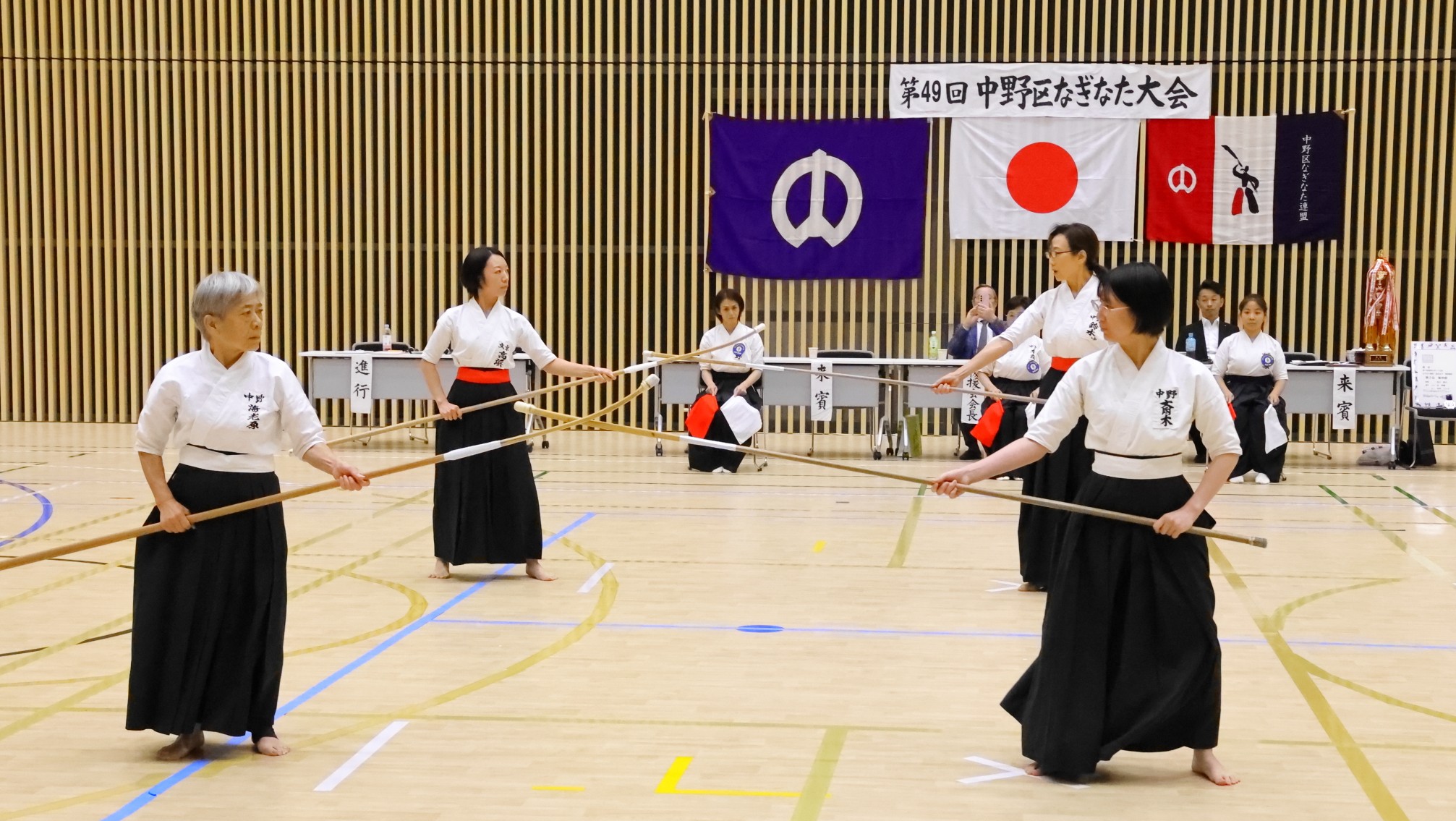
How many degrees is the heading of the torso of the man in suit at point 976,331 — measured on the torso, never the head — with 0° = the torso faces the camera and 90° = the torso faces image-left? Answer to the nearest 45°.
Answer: approximately 0°

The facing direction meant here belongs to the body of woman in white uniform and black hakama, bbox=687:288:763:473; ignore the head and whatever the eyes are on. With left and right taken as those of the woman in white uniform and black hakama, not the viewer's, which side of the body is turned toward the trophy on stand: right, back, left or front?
left

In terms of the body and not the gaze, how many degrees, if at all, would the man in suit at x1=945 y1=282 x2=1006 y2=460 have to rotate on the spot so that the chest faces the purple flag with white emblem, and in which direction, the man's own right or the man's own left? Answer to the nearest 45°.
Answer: approximately 135° to the man's own right

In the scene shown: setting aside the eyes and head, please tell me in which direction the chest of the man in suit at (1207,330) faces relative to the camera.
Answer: toward the camera

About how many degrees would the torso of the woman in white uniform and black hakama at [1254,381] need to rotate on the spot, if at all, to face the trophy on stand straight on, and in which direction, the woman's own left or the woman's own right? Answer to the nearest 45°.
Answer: approximately 135° to the woman's own left

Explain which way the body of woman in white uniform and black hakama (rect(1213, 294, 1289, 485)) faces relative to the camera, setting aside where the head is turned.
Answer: toward the camera

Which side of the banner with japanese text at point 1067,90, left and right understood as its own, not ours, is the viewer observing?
front
